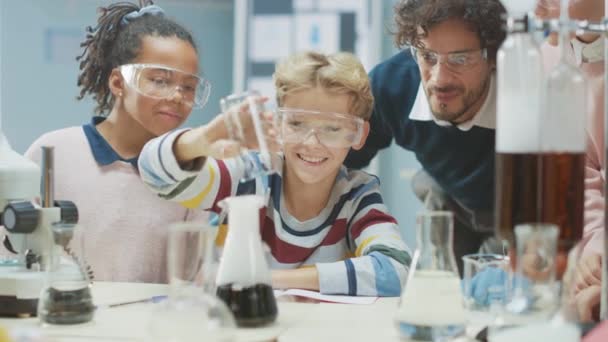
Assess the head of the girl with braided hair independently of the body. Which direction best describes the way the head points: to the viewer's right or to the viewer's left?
to the viewer's right

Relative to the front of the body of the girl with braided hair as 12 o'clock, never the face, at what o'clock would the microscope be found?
The microscope is roughly at 2 o'clock from the girl with braided hair.

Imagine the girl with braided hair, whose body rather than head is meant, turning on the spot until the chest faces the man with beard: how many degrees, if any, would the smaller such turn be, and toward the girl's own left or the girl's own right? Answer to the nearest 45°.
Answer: approximately 45° to the girl's own left

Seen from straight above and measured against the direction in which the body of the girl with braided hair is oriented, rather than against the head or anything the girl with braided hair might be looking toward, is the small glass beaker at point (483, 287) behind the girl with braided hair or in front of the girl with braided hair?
in front

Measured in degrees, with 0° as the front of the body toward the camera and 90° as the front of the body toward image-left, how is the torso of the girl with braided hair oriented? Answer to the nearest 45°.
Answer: approximately 315°

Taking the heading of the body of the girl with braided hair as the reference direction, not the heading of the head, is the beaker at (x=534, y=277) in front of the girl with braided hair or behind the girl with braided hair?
in front

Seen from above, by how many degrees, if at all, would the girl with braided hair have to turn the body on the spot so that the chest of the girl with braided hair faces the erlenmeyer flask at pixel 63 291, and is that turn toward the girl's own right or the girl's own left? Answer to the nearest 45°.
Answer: approximately 45° to the girl's own right

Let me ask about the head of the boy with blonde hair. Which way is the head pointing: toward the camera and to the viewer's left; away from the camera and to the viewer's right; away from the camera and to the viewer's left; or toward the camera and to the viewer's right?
toward the camera and to the viewer's left
